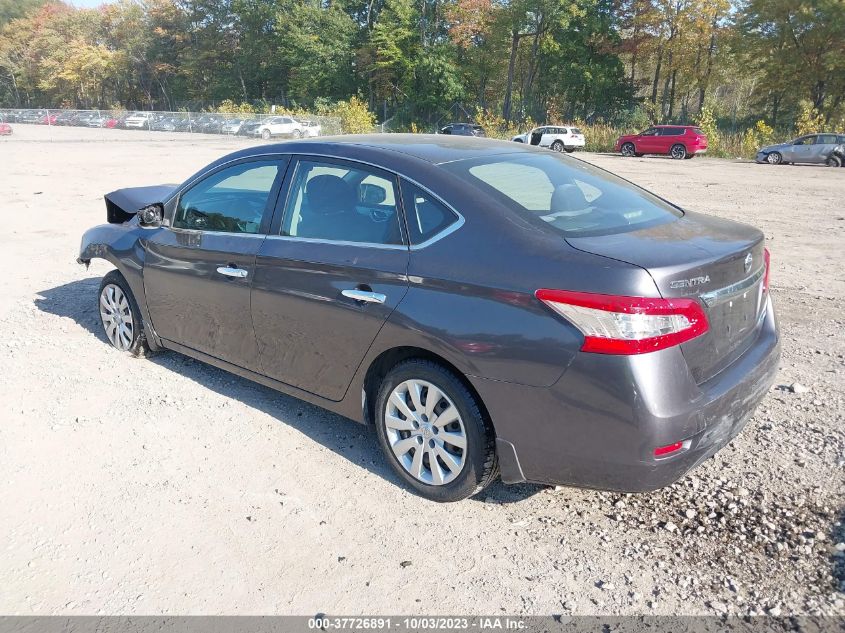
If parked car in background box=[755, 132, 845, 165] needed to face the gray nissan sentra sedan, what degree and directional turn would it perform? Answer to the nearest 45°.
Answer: approximately 90° to its left

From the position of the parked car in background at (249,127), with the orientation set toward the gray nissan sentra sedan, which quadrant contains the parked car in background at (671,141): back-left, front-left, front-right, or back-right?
front-left

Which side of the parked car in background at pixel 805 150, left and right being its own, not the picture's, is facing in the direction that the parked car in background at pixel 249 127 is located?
front

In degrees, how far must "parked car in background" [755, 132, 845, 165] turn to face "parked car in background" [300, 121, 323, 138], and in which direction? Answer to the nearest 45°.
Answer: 0° — it already faces it

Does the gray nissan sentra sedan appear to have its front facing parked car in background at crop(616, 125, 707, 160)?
no

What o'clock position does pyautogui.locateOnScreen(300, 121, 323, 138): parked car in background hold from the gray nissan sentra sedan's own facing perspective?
The parked car in background is roughly at 1 o'clock from the gray nissan sentra sedan.

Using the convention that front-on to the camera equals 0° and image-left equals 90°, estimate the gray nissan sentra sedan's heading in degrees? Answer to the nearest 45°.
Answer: approximately 135°

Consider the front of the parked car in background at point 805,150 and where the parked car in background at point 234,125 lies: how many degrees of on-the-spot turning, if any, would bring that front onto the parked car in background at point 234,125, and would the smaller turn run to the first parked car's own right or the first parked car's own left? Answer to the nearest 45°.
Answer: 0° — it already faces it

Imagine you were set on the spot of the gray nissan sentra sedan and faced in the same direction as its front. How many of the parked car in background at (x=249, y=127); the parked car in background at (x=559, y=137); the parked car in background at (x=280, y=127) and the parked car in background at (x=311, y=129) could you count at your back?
0

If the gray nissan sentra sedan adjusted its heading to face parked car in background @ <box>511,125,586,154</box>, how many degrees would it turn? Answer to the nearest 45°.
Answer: approximately 45° to its right

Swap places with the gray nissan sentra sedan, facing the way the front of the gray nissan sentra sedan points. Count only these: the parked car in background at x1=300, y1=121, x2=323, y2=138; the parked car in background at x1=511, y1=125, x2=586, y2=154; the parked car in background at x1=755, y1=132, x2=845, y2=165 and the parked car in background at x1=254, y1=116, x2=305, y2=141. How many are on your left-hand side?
0

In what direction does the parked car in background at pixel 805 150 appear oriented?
to the viewer's left

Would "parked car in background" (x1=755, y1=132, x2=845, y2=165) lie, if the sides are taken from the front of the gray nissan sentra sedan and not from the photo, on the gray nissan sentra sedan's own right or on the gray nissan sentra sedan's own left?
on the gray nissan sentra sedan's own right

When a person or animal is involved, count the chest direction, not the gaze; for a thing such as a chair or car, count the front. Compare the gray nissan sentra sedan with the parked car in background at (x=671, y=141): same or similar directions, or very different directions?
same or similar directions

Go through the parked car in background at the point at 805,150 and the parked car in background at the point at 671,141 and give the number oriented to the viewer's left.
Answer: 2

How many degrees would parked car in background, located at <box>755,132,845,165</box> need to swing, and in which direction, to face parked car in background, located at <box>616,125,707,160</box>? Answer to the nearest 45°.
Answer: approximately 45° to its right

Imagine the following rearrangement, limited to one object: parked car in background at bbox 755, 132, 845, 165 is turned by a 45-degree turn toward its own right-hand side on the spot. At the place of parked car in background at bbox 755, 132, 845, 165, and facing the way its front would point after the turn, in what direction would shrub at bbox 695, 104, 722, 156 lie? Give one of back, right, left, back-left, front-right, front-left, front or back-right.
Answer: front

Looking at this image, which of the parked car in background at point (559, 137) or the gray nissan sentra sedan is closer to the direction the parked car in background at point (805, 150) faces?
the parked car in background

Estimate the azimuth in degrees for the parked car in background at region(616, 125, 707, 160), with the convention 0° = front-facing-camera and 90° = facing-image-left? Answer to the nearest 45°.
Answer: approximately 90°
